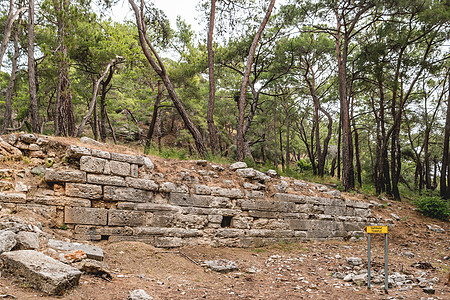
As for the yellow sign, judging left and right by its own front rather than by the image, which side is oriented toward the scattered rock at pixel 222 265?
right

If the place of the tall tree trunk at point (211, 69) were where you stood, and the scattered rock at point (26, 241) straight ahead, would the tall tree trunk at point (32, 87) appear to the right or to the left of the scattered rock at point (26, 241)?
right

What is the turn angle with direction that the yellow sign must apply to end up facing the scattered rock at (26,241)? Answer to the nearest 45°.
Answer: approximately 45° to its right

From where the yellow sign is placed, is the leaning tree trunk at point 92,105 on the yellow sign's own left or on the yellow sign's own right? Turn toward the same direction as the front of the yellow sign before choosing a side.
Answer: on the yellow sign's own right

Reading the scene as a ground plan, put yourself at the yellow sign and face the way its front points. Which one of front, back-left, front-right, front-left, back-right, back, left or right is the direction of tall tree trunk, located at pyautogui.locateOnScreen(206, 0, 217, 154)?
back-right

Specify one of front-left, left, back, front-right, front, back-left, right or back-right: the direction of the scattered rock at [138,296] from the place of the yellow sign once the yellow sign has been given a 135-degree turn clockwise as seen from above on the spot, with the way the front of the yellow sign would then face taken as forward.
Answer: left

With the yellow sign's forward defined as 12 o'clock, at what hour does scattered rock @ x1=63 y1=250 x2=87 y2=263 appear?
The scattered rock is roughly at 2 o'clock from the yellow sign.

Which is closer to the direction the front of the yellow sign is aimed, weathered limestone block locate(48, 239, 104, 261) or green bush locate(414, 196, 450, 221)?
the weathered limestone block

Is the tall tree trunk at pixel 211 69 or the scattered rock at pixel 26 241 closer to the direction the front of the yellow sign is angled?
the scattered rock

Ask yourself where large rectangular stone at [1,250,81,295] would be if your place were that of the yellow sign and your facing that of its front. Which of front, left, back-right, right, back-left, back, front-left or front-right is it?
front-right

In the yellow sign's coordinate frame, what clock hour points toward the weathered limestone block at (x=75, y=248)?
The weathered limestone block is roughly at 2 o'clock from the yellow sign.

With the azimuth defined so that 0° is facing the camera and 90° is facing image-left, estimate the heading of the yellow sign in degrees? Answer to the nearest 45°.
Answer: approximately 0°
